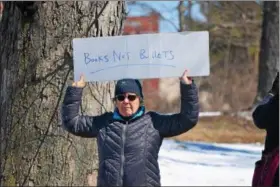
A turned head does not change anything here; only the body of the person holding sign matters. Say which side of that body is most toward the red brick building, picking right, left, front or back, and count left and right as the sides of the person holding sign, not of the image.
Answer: back

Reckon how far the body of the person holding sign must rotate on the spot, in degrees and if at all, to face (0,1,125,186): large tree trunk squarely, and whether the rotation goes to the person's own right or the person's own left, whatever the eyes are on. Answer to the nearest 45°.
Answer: approximately 135° to the person's own right

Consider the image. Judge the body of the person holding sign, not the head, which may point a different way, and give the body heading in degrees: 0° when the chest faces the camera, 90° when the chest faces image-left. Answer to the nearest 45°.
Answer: approximately 0°
